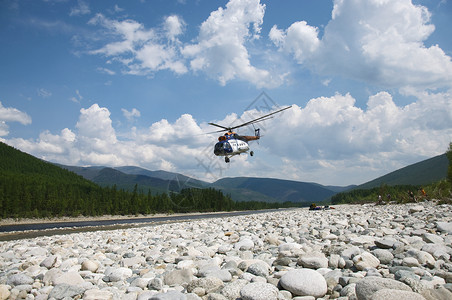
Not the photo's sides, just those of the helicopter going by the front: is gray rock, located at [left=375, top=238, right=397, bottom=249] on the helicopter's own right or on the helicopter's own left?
on the helicopter's own left

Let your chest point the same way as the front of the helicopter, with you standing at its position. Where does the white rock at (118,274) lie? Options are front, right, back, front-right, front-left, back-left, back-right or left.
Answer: front-left

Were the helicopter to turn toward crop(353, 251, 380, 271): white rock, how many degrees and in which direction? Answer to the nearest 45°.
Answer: approximately 45° to its left

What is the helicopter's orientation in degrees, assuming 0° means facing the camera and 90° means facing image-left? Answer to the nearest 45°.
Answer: approximately 45°

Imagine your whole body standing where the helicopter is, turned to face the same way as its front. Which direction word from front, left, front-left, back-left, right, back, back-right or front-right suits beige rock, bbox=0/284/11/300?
front-left

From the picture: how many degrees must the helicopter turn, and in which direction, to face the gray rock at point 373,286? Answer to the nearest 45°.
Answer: approximately 45° to its left

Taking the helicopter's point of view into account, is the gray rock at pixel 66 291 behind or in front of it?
in front

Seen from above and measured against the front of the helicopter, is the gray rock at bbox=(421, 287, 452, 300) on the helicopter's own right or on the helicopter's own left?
on the helicopter's own left

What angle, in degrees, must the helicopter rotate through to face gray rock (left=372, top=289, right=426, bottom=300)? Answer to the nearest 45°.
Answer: approximately 45° to its left

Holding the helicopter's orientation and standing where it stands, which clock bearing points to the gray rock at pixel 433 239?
The gray rock is roughly at 10 o'clock from the helicopter.

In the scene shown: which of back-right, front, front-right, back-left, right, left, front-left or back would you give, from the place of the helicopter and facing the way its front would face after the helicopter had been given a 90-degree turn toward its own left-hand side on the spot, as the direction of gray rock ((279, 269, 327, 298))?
front-right

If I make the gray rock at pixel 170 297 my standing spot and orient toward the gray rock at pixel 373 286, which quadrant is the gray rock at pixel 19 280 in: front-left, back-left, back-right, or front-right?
back-left

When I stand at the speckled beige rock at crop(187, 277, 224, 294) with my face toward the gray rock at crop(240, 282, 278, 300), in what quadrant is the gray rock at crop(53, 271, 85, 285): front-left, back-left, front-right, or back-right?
back-right
